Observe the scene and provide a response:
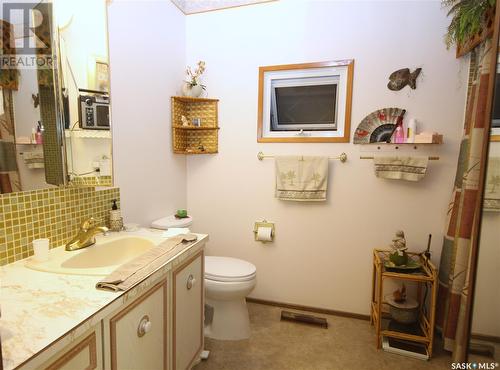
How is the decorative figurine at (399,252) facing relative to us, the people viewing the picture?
facing the viewer

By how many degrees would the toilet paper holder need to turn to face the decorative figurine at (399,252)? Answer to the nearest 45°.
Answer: approximately 45° to its left

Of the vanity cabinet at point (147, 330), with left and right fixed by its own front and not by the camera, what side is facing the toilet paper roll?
left

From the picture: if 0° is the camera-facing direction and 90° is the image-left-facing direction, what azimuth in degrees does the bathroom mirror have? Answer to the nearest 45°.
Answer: approximately 315°

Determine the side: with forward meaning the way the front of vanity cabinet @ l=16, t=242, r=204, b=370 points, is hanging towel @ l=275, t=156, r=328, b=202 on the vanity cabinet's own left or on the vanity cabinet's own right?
on the vanity cabinet's own left

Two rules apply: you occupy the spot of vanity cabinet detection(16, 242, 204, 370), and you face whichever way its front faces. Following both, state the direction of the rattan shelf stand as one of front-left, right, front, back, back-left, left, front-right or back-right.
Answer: front-left

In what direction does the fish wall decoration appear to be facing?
to the viewer's left

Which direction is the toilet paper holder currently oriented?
toward the camera

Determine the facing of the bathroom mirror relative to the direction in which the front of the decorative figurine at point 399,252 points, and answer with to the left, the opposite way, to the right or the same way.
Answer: to the left

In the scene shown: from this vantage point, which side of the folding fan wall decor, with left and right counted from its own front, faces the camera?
front
